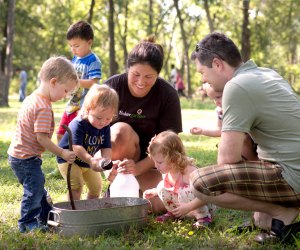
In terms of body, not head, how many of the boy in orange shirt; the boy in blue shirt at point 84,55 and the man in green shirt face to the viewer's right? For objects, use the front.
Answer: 1

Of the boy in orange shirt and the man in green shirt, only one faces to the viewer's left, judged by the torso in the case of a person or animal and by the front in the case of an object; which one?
the man in green shirt

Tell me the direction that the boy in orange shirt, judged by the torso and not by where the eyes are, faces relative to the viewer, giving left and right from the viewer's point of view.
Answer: facing to the right of the viewer

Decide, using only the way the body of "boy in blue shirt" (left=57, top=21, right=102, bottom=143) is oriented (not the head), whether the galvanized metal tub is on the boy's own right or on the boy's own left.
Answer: on the boy's own left

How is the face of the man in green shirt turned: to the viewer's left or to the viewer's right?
to the viewer's left

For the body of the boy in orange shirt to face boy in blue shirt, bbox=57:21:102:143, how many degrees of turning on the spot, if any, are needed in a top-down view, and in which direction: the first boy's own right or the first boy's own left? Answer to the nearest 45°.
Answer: approximately 90° to the first boy's own left

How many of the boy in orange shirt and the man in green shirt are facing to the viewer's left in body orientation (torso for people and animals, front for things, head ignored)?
1

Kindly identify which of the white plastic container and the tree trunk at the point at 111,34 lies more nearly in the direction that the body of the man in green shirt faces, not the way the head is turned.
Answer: the white plastic container

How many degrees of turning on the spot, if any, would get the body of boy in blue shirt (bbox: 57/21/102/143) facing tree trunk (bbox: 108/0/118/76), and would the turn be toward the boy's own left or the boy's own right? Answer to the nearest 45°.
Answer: approximately 135° to the boy's own right

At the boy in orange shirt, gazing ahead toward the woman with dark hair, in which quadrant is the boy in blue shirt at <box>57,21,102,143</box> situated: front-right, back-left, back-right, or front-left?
front-left

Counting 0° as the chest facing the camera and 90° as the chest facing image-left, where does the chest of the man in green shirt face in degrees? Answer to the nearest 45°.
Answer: approximately 90°

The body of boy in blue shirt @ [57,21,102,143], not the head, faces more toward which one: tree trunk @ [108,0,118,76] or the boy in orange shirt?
the boy in orange shirt

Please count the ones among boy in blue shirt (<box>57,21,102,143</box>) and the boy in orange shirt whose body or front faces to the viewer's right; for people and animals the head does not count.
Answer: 1

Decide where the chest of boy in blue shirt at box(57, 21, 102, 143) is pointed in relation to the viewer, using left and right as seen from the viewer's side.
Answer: facing the viewer and to the left of the viewer

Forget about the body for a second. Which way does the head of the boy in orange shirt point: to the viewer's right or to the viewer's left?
to the viewer's right
